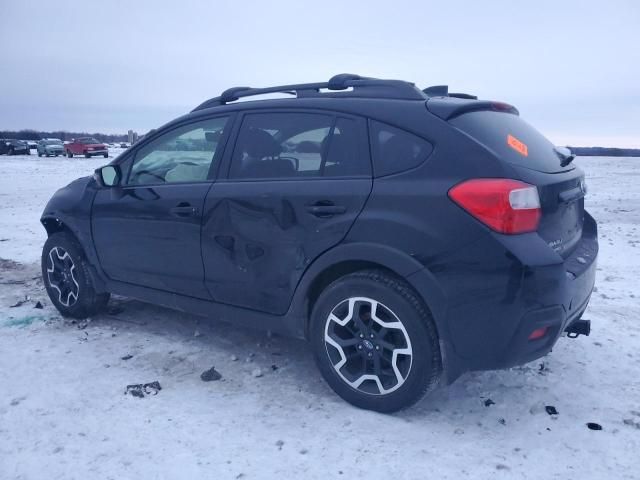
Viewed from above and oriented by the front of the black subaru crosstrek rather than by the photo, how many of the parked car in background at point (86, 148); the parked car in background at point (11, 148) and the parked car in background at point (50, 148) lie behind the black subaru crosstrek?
0

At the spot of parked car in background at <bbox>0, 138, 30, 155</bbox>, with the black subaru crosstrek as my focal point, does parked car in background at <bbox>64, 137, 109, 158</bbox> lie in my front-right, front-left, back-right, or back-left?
front-left

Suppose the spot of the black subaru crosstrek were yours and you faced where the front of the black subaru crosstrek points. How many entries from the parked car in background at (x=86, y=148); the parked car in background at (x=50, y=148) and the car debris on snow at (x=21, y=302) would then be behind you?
0

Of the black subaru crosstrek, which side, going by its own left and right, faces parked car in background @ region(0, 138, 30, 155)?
front

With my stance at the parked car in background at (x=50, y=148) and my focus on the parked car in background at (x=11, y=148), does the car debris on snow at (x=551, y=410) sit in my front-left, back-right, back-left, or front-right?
back-left

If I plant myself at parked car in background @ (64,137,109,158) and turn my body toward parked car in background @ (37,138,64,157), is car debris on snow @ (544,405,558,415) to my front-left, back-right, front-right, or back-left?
back-left

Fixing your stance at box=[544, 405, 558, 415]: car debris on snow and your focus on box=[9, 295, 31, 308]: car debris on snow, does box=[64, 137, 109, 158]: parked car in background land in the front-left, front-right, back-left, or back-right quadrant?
front-right

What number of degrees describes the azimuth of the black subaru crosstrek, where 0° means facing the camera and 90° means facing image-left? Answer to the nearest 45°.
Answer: approximately 135°

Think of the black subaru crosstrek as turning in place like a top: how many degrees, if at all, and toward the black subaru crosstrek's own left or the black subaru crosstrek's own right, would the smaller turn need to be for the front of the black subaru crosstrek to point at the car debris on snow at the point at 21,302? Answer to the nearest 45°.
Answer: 0° — it already faces it

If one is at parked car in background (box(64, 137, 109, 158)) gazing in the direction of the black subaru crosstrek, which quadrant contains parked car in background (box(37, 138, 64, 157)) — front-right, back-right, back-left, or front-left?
back-right

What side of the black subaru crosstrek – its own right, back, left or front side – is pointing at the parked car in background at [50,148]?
front

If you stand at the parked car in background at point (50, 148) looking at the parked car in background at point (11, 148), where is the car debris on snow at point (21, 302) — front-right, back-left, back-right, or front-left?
back-left
